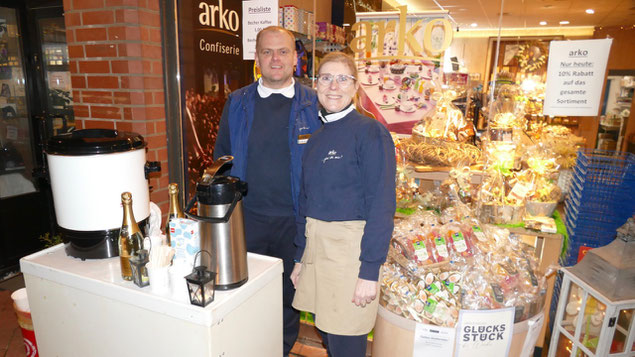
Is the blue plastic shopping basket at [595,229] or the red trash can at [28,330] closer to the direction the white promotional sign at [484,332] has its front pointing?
the red trash can

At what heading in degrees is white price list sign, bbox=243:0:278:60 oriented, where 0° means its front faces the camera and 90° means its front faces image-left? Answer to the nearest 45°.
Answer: approximately 0°

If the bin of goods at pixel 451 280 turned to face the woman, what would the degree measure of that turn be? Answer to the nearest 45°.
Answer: approximately 45° to its right

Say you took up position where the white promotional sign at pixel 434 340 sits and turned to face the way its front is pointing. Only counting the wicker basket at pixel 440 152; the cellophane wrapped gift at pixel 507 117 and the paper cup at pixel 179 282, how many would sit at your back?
2

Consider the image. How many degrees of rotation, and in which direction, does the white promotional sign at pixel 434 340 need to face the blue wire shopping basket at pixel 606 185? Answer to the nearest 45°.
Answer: approximately 135° to its left

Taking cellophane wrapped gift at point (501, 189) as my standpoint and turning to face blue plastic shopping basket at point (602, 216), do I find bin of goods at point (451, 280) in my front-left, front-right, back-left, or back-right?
back-right
